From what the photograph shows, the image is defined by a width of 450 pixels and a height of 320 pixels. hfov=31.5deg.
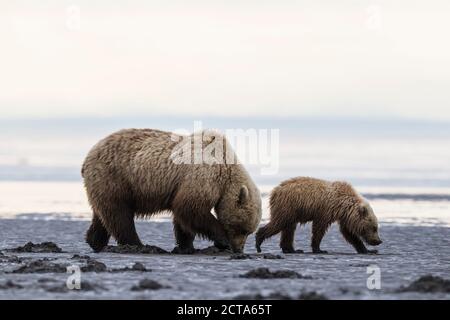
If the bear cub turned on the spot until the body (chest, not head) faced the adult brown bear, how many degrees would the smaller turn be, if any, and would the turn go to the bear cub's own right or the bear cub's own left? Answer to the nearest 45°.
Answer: approximately 135° to the bear cub's own right

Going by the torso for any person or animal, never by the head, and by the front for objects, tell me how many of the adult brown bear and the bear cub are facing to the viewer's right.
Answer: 2

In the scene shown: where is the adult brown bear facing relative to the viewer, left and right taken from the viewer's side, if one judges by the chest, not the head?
facing to the right of the viewer

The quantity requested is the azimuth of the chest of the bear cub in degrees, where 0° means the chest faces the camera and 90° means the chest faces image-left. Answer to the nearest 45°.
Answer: approximately 270°
